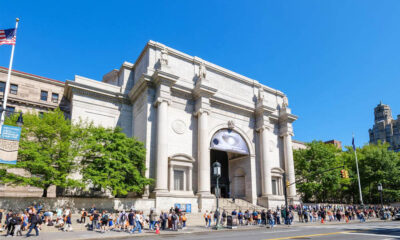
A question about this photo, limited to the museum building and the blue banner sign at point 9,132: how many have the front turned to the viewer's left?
0

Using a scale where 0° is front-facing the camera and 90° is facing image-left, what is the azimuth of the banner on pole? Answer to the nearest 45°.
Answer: approximately 0°

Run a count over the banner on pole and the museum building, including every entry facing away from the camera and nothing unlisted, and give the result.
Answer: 0

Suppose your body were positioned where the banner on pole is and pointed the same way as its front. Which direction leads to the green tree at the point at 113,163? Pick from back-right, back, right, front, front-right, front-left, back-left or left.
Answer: back-left

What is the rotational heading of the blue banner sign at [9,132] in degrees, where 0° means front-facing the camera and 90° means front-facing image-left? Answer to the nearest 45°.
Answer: approximately 0°
